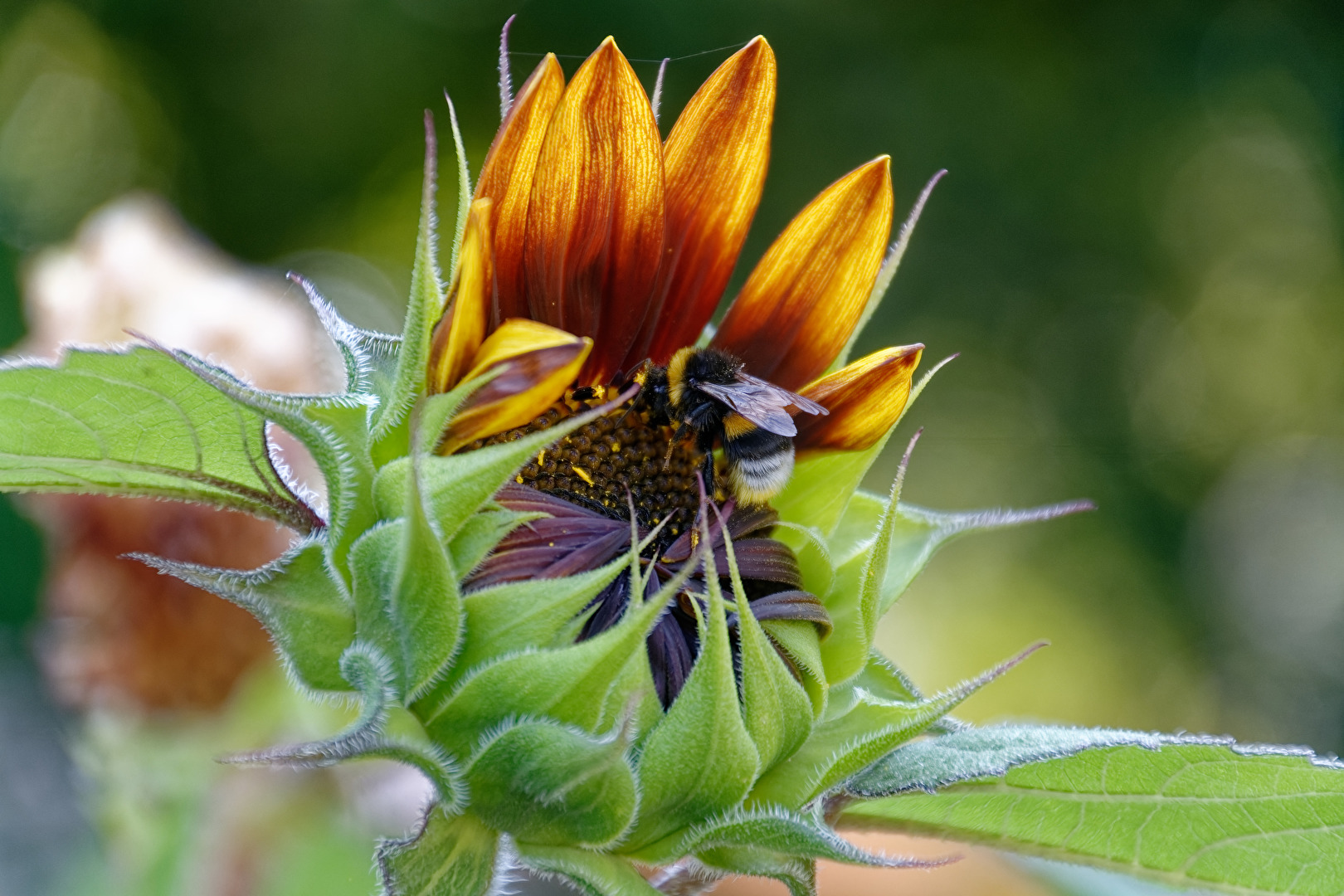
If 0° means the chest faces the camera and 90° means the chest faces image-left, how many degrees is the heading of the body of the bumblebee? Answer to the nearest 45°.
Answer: approximately 90°
